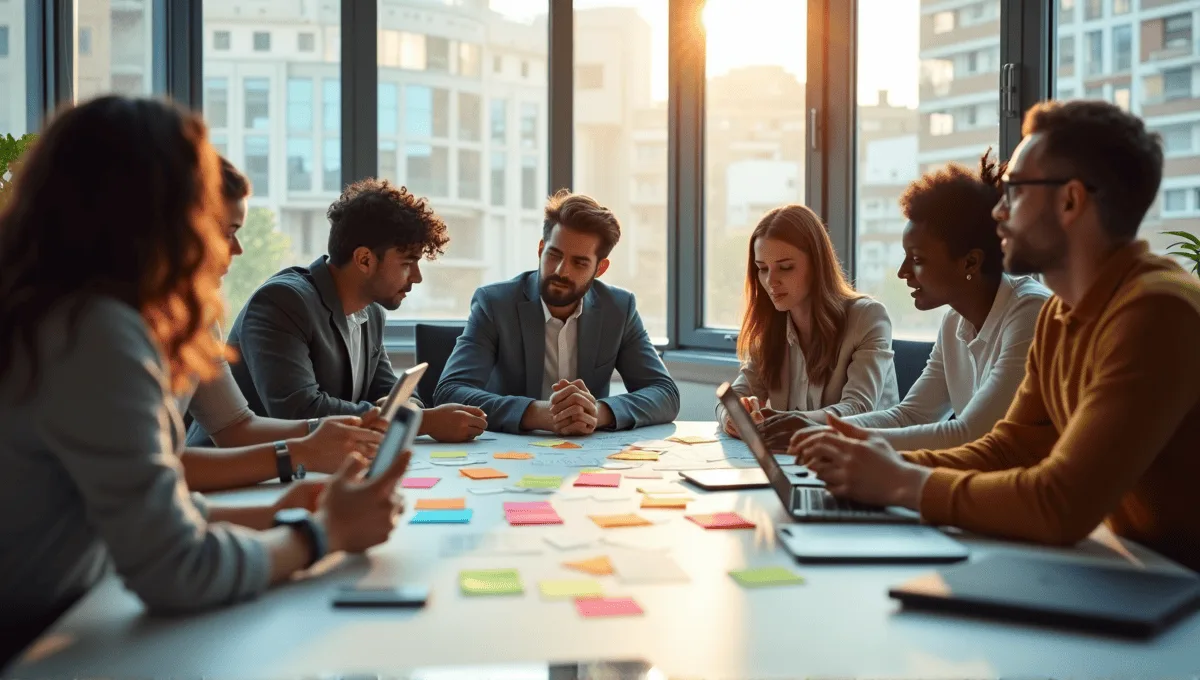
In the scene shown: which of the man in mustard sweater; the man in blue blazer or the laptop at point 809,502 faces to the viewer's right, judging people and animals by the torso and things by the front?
the laptop

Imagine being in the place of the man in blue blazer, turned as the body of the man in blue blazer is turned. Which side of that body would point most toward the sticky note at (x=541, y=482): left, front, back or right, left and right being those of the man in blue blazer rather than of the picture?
front

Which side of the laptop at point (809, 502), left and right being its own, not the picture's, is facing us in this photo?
right

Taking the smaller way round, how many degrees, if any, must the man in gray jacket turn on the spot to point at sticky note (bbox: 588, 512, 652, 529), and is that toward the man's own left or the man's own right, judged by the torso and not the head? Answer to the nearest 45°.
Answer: approximately 45° to the man's own right

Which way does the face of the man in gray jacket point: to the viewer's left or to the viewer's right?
to the viewer's right

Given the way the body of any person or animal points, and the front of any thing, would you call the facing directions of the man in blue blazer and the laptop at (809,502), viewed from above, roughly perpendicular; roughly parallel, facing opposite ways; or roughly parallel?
roughly perpendicular

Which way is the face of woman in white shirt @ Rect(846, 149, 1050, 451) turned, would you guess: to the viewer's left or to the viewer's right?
to the viewer's left

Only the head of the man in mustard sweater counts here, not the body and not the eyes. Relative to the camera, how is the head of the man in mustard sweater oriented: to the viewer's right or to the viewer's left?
to the viewer's left

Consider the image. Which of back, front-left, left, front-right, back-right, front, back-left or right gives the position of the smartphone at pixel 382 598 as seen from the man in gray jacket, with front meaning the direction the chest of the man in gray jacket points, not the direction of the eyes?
front-right

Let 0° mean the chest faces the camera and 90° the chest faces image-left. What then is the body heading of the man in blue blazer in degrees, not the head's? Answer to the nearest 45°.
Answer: approximately 0°

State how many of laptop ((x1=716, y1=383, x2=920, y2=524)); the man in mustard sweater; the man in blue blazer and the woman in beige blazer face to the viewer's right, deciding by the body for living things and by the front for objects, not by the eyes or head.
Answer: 1

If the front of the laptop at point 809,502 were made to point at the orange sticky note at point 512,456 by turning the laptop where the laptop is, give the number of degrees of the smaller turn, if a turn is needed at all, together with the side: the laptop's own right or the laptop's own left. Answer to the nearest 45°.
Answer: approximately 135° to the laptop's own left

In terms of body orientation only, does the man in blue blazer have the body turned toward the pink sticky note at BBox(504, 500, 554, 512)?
yes

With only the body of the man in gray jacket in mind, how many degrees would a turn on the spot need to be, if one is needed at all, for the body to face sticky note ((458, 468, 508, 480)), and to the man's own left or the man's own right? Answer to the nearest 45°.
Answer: approximately 45° to the man's own right
